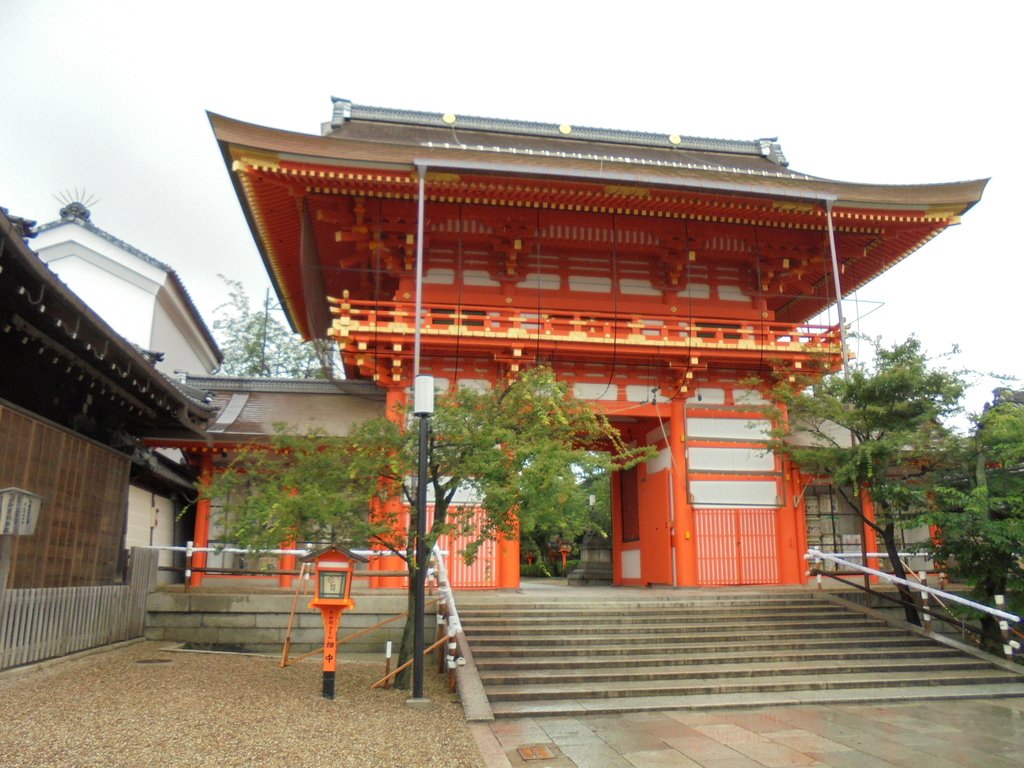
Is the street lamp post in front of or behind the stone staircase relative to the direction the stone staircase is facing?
in front

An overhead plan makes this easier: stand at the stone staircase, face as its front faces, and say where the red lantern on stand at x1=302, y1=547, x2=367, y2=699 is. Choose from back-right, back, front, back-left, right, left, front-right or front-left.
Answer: front-right

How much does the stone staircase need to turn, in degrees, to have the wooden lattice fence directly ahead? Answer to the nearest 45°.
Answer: approximately 90° to its right

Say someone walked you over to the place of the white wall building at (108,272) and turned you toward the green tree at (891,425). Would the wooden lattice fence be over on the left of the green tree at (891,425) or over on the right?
right

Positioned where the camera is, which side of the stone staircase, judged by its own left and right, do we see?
front

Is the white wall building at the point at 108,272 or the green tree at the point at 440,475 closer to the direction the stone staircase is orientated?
the green tree

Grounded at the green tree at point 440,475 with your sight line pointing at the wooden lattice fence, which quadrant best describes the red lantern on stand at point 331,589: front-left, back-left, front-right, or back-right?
front-left

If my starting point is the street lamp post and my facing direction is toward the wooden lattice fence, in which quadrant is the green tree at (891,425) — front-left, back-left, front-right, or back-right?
back-right

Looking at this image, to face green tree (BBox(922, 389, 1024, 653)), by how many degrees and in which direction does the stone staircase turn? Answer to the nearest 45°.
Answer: approximately 135° to its left
